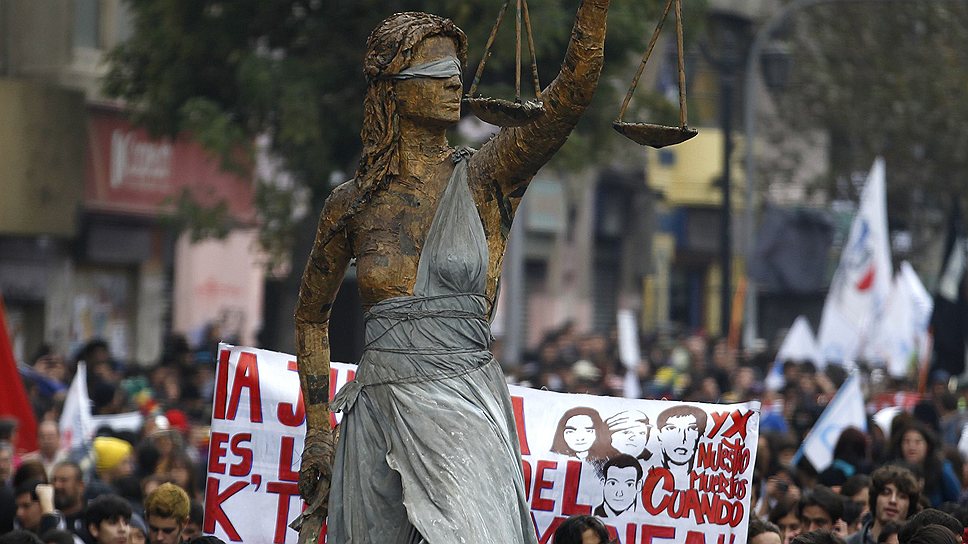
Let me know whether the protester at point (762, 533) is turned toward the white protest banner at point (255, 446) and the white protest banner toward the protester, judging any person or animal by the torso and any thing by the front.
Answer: no

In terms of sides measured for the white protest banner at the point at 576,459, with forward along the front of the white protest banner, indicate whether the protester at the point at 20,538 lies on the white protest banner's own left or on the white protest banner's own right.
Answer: on the white protest banner's own right

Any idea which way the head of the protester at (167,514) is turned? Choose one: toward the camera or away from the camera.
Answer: toward the camera

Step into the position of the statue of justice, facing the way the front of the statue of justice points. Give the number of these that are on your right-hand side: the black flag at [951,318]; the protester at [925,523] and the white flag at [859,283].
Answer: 0

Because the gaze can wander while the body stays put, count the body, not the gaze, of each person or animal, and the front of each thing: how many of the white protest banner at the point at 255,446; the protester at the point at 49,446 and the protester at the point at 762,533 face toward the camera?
3

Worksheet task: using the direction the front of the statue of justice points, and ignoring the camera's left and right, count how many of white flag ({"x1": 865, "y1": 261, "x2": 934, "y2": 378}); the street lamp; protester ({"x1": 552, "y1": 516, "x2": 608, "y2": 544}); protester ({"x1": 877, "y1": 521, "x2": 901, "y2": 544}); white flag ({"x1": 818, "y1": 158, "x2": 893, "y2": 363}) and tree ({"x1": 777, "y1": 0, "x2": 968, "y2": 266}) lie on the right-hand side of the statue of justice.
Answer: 0

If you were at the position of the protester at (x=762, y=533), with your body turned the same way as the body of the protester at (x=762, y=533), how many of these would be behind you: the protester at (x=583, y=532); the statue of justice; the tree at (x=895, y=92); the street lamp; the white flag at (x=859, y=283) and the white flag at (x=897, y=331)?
4

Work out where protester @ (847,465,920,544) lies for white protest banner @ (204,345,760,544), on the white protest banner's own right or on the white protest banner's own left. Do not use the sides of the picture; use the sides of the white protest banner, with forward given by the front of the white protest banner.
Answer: on the white protest banner's own left

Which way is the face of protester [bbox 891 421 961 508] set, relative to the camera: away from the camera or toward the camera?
toward the camera

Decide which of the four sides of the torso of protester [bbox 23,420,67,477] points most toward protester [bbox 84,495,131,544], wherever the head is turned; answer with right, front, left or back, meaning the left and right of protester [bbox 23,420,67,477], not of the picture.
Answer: front

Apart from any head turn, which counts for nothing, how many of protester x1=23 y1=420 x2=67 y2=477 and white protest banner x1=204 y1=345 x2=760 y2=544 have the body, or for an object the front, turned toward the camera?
2

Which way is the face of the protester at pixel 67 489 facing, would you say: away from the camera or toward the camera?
toward the camera

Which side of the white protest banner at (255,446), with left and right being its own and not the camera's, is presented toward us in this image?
front

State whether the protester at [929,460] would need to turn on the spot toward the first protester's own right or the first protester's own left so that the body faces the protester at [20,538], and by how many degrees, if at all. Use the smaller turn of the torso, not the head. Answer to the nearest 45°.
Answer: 0° — they already face them
